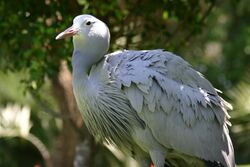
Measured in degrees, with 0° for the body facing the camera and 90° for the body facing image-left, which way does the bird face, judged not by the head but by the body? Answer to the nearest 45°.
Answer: approximately 90°
